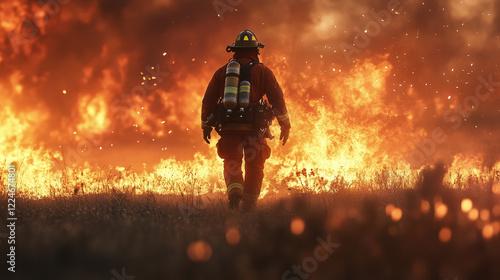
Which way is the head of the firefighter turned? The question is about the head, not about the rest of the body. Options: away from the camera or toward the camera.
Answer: away from the camera

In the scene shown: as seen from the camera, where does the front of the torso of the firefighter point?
away from the camera
